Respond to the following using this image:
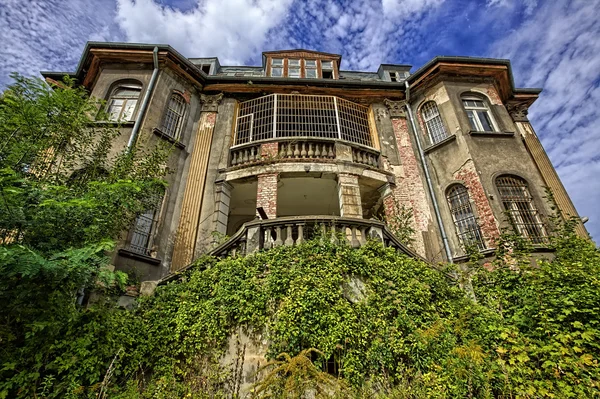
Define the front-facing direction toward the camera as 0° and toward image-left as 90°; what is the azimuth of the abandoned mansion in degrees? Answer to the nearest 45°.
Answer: approximately 0°

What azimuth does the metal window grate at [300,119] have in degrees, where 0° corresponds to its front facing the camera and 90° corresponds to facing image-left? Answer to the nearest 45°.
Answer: approximately 0°
